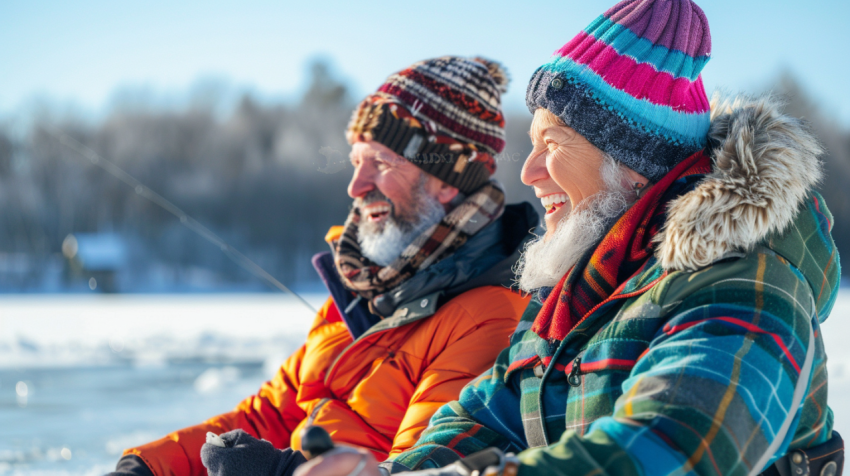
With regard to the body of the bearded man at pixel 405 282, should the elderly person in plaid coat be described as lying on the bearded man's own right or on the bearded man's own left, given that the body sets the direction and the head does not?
on the bearded man's own left

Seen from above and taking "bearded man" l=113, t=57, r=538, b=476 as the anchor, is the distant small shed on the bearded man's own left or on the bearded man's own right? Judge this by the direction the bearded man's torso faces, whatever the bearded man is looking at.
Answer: on the bearded man's own right

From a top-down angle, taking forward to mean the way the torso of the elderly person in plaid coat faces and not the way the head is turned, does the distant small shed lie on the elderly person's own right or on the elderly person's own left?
on the elderly person's own right

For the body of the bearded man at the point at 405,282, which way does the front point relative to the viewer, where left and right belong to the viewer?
facing the viewer and to the left of the viewer

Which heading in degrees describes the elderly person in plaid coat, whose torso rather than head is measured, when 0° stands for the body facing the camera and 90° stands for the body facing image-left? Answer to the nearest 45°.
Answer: approximately 90°

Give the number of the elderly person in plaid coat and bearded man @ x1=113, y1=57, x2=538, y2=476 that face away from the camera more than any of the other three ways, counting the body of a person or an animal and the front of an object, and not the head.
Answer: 0

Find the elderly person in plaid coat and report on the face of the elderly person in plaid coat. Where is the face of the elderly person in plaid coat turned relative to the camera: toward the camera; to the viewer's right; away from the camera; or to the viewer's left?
to the viewer's left

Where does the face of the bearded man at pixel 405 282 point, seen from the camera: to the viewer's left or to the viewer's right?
to the viewer's left
